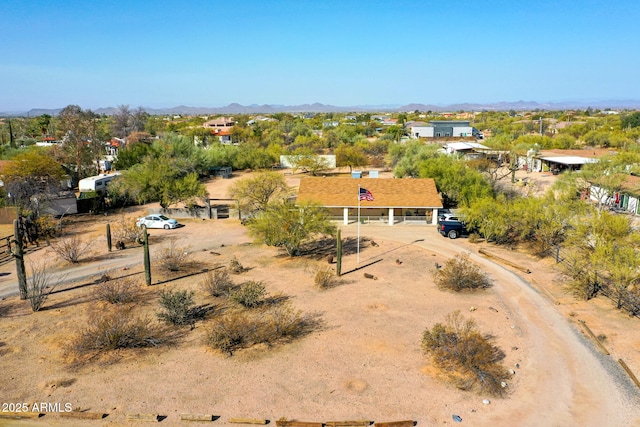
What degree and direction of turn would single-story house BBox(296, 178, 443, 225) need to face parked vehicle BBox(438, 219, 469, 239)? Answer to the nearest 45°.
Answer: approximately 45° to its left

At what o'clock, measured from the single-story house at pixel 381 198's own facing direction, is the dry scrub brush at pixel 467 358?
The dry scrub brush is roughly at 12 o'clock from the single-story house.

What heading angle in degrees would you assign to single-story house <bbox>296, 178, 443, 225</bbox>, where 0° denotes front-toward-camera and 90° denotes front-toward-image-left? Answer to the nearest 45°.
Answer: approximately 0°

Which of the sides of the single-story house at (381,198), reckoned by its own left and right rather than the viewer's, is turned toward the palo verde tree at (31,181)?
right

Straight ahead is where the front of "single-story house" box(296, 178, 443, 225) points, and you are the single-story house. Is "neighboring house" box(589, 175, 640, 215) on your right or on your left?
on your left

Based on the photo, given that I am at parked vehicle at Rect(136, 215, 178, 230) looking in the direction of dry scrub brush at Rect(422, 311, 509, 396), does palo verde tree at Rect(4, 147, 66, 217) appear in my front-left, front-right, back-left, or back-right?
back-right

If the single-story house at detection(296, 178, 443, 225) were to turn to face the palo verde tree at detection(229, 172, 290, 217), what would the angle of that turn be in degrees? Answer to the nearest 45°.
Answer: approximately 90° to its right
